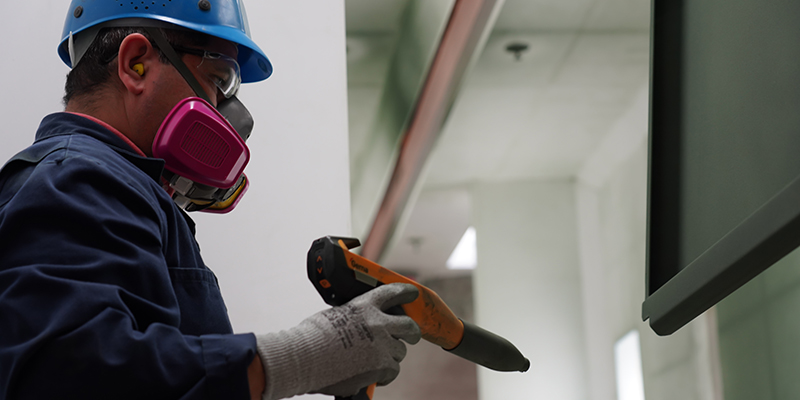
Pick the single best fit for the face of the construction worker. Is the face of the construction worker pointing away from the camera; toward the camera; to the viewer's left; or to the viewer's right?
to the viewer's right

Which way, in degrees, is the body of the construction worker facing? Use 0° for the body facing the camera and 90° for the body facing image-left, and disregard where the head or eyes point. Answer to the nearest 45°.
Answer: approximately 270°
